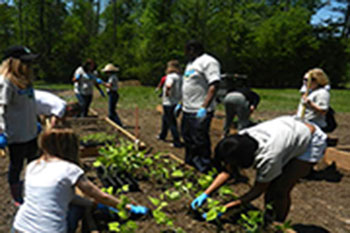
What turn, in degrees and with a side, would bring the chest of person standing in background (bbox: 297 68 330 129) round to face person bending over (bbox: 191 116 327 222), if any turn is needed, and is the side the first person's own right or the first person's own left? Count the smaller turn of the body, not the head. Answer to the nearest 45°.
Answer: approximately 90° to the first person's own left

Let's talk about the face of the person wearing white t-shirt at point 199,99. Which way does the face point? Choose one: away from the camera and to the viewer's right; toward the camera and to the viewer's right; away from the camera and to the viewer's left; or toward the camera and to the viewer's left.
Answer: toward the camera and to the viewer's left

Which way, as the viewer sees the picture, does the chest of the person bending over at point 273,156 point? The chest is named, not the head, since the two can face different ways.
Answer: to the viewer's left

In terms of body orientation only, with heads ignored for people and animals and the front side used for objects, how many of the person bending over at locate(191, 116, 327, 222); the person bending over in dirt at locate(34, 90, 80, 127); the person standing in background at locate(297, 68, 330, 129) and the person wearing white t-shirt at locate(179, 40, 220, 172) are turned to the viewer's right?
1

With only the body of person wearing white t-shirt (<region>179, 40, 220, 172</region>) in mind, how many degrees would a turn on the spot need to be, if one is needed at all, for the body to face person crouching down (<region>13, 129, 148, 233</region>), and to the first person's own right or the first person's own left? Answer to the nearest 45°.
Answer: approximately 45° to the first person's own left

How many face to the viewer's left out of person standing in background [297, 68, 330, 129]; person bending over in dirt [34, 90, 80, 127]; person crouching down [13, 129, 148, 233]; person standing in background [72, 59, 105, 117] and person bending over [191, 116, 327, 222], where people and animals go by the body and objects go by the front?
2

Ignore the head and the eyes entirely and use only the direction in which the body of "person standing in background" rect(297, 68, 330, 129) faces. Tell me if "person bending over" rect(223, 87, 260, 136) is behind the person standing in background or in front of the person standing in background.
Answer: in front

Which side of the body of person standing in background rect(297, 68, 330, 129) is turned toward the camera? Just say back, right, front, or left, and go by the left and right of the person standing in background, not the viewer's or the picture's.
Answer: left

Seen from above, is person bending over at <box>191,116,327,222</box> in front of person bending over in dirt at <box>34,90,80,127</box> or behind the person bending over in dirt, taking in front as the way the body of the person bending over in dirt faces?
in front

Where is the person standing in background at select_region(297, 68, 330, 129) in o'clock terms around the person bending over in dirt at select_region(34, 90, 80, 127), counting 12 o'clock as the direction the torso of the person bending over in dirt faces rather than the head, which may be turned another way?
The person standing in background is roughly at 12 o'clock from the person bending over in dirt.

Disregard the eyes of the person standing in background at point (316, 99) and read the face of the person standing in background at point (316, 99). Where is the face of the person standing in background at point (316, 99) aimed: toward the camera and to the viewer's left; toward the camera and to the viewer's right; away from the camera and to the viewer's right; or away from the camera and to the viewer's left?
toward the camera and to the viewer's left

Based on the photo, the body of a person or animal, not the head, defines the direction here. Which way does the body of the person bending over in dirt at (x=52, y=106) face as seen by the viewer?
to the viewer's right

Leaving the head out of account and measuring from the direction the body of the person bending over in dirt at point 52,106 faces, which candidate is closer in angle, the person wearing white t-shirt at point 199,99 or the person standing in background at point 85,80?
the person wearing white t-shirt

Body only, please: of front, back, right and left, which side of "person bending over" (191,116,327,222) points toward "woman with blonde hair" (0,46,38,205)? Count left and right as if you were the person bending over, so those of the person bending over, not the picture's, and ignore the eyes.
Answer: front
